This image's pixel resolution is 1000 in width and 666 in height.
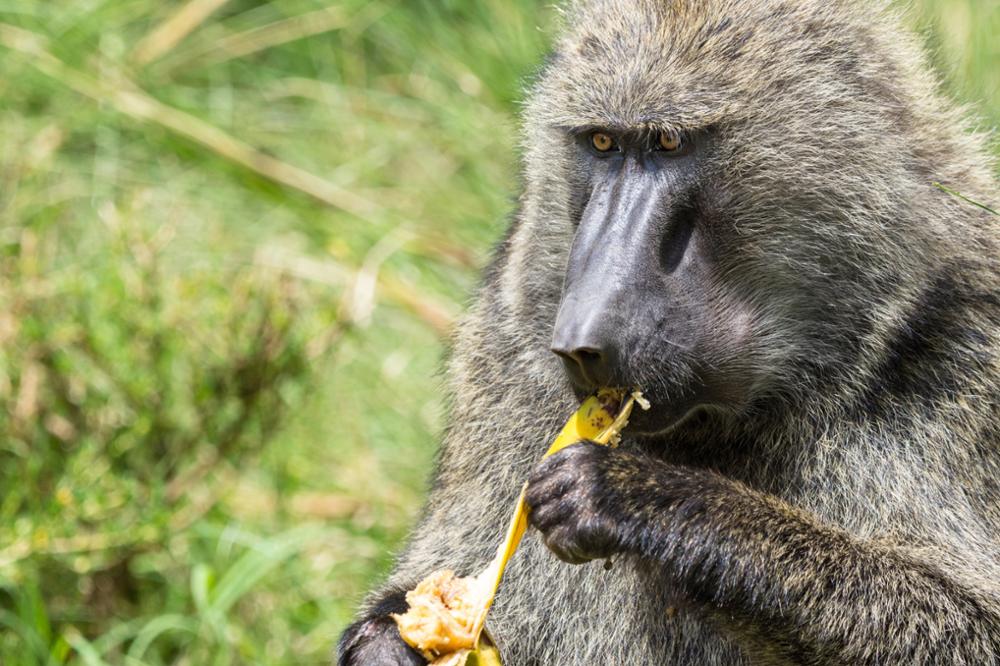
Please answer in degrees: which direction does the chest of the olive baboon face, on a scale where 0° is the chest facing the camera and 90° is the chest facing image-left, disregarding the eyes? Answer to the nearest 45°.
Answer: approximately 45°
